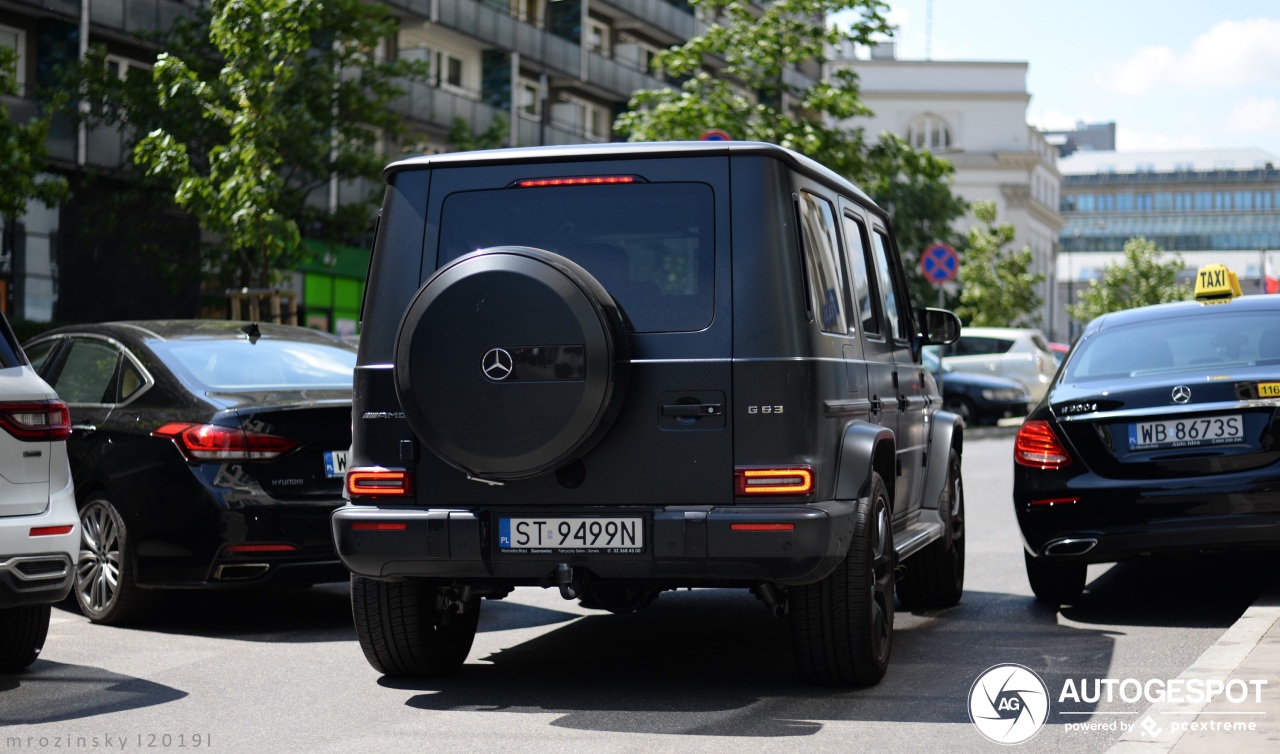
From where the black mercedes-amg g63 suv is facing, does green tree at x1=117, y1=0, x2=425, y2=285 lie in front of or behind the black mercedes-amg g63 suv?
in front

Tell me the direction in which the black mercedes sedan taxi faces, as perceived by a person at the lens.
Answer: facing away from the viewer

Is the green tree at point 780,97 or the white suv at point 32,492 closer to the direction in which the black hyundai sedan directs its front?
the green tree

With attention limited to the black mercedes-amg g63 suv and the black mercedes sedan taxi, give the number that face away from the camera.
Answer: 2

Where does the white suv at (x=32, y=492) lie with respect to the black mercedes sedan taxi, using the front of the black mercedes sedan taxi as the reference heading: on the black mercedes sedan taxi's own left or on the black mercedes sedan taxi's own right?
on the black mercedes sedan taxi's own left

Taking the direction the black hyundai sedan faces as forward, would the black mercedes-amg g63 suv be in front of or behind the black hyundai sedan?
behind

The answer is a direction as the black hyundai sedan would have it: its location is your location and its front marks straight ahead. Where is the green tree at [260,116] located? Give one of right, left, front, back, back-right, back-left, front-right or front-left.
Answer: front-right

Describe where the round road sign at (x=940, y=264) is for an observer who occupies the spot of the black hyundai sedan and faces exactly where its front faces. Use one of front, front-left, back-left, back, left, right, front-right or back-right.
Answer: right

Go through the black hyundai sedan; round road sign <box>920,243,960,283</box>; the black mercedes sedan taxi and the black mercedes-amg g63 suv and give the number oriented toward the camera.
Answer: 1

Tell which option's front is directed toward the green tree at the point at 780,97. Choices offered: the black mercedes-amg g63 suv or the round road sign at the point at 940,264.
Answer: the black mercedes-amg g63 suv

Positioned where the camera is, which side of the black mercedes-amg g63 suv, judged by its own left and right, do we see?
back

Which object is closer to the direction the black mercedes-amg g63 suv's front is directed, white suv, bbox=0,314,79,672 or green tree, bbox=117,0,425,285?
the green tree

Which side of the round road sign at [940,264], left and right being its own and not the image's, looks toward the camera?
front

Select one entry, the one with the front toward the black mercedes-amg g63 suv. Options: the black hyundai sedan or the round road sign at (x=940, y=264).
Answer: the round road sign

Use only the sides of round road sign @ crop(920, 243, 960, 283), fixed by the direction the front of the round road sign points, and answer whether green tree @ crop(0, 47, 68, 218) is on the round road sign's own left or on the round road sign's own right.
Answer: on the round road sign's own right
